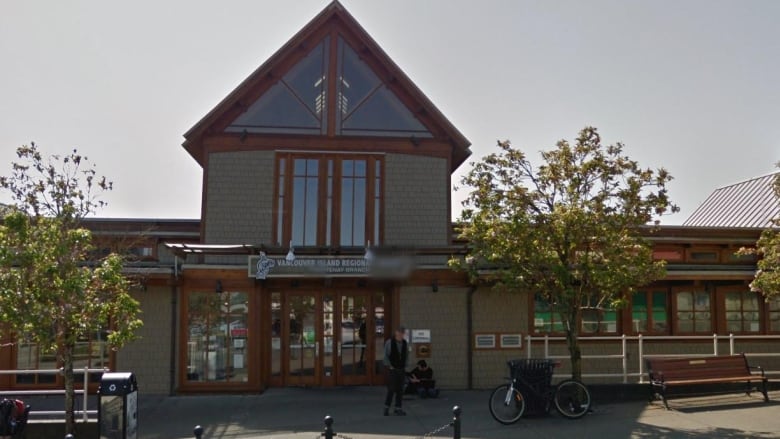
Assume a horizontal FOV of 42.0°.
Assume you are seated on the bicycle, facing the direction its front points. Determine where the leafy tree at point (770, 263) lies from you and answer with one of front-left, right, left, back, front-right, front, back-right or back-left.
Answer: back-right

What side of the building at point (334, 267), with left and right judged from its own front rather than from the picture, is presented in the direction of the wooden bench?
left

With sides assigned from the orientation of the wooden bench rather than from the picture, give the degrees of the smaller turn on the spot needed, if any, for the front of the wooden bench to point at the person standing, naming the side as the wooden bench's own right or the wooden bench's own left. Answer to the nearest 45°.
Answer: approximately 90° to the wooden bench's own right

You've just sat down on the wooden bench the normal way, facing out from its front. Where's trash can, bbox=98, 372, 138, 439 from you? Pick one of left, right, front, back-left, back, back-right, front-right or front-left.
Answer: right

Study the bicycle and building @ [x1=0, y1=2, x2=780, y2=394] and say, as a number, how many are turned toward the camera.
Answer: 1

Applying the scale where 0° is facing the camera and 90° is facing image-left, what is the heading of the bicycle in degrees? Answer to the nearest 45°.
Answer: approximately 90°

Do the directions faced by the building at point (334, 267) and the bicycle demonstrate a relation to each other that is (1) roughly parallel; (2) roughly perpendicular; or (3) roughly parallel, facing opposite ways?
roughly perpendicular

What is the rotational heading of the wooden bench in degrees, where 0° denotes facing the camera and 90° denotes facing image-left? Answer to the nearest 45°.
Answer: approximately 315°

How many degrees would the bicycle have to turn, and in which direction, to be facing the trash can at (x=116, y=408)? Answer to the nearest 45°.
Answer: approximately 45° to its left

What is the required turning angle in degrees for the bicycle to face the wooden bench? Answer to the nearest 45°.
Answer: approximately 135° to its right

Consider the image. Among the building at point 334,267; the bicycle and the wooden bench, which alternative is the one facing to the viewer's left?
the bicycle

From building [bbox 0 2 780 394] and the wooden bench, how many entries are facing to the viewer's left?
0

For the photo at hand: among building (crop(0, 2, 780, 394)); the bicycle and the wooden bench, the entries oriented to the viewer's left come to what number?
1
